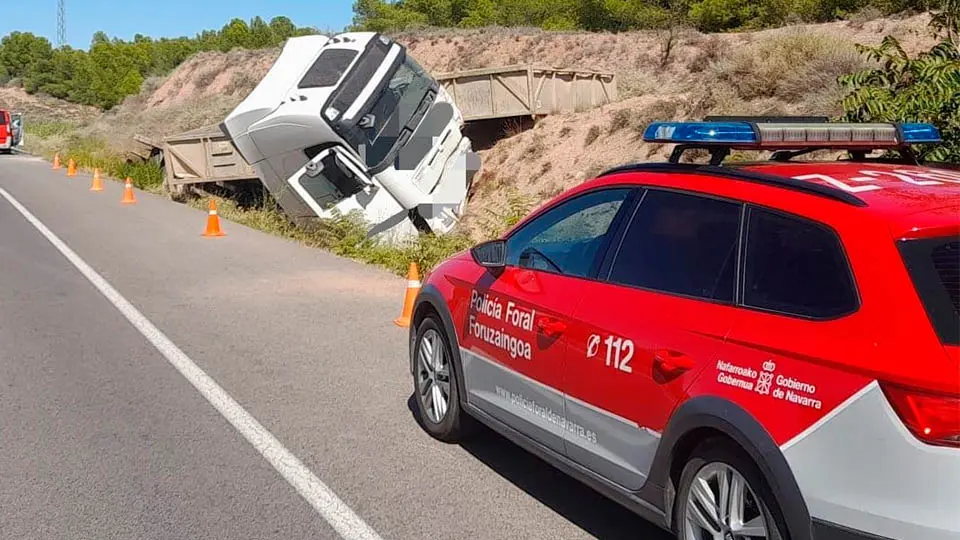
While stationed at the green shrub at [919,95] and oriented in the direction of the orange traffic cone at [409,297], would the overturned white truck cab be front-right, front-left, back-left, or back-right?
front-right

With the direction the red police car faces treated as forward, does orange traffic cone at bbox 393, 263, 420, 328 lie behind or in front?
in front

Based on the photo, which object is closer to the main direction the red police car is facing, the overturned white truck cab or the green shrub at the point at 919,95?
the overturned white truck cab

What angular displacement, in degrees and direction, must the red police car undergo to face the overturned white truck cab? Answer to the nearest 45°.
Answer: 0° — it already faces it

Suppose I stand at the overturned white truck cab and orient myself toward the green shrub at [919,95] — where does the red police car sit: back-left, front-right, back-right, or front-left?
front-right

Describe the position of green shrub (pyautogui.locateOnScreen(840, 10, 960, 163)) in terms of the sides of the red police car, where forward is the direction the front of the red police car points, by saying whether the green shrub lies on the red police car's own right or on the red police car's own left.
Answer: on the red police car's own right

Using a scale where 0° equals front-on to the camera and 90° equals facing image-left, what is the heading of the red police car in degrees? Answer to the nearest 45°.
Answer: approximately 135°
